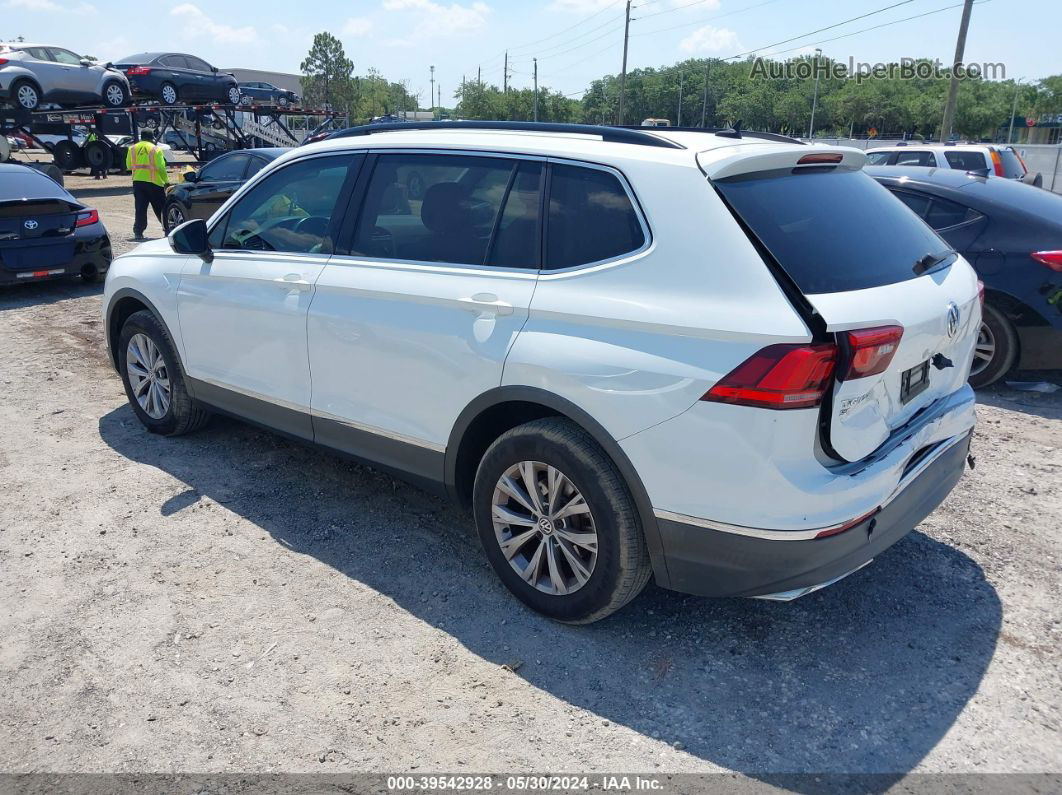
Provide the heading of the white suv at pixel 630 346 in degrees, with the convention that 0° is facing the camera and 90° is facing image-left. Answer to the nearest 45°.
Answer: approximately 135°

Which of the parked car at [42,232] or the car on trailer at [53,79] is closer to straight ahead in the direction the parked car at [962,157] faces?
the car on trailer

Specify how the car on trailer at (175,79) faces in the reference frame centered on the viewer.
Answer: facing away from the viewer and to the right of the viewer

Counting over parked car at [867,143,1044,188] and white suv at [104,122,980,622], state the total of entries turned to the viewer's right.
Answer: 0

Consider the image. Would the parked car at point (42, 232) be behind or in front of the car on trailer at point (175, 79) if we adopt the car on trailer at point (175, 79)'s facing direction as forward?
behind

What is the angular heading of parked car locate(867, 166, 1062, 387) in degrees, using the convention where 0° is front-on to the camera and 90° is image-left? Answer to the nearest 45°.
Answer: approximately 135°

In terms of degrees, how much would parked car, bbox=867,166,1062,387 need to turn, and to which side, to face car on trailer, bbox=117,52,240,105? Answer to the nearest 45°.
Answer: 0° — it already faces it

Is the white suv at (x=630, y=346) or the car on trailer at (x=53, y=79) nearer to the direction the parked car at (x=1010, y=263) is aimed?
the car on trailer

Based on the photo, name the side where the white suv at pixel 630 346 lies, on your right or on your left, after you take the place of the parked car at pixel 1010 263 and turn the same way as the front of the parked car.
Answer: on your left

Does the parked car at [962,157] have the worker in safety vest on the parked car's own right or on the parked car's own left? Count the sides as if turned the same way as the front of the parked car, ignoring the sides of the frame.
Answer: on the parked car's own left

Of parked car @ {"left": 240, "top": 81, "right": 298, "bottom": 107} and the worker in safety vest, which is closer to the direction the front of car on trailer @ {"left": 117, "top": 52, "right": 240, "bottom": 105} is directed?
the parked car

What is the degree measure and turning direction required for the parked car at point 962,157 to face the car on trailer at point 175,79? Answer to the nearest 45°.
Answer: approximately 45° to its left

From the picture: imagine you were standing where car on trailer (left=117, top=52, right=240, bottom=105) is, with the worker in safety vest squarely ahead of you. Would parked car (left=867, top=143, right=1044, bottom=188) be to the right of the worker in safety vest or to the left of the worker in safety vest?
left

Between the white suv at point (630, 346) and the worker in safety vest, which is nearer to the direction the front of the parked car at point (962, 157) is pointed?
the worker in safety vest
